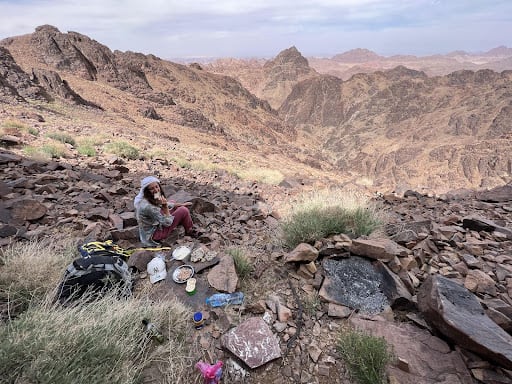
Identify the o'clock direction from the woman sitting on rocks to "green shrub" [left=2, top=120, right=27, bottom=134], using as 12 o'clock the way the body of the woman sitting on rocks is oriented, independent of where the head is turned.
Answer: The green shrub is roughly at 8 o'clock from the woman sitting on rocks.

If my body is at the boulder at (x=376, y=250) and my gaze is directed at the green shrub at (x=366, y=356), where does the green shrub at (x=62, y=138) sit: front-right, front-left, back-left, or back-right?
back-right

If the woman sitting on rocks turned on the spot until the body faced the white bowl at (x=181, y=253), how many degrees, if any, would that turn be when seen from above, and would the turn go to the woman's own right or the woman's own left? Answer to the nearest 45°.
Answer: approximately 90° to the woman's own right

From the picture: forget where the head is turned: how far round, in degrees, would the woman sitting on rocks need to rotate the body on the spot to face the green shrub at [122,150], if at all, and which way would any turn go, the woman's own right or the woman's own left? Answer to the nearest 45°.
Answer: approximately 90° to the woman's own left

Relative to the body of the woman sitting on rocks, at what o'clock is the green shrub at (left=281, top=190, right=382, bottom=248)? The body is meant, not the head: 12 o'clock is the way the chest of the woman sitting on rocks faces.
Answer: The green shrub is roughly at 1 o'clock from the woman sitting on rocks.

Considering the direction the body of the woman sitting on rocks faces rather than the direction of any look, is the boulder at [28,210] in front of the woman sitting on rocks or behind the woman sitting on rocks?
behind

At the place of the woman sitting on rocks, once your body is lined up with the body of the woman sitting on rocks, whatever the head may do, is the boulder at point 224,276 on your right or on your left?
on your right

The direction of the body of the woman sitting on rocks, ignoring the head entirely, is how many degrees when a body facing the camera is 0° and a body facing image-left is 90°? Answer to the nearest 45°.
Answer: approximately 270°

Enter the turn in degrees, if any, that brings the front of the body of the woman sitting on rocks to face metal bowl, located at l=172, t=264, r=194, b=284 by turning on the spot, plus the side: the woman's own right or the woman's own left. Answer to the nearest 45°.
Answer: approximately 90° to the woman's own right

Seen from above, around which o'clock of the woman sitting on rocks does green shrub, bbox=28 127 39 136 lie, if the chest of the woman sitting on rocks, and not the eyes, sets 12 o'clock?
The green shrub is roughly at 8 o'clock from the woman sitting on rocks.

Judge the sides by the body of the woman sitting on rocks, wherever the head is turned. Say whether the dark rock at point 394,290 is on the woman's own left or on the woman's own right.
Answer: on the woman's own right

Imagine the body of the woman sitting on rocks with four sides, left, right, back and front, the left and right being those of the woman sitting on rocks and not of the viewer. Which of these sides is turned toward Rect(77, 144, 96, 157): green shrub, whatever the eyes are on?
left

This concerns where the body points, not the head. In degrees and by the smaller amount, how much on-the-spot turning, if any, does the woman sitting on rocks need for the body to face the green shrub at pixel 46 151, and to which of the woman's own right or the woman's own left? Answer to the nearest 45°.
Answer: approximately 135° to the woman's own left

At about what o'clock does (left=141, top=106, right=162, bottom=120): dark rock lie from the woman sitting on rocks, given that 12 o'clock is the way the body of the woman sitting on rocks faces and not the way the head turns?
The dark rock is roughly at 9 o'clock from the woman sitting on rocks.

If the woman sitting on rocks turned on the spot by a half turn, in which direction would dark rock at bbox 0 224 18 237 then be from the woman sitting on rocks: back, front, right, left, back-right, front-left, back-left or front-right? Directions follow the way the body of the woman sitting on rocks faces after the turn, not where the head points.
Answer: front
